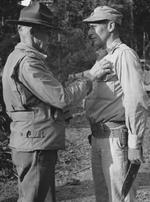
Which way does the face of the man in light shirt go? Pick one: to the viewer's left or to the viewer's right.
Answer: to the viewer's left

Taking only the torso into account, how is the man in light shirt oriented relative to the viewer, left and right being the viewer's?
facing to the left of the viewer
